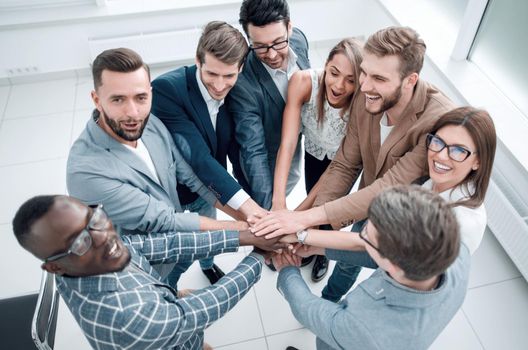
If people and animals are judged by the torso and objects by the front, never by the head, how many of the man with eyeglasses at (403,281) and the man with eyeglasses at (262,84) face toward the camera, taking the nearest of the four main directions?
1

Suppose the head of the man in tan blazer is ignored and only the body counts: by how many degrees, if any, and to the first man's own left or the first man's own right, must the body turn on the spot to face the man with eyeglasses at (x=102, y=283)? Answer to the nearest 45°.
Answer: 0° — they already face them

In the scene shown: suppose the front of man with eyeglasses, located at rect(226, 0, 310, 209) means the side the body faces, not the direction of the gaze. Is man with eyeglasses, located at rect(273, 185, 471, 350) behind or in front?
in front

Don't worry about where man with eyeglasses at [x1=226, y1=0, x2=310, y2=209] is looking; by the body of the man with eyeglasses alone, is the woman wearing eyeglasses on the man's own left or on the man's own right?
on the man's own left

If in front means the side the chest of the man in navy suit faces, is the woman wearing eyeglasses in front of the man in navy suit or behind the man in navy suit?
in front

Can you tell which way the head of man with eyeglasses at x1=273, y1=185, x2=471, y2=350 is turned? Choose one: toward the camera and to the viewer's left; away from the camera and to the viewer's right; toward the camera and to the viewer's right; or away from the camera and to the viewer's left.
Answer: away from the camera and to the viewer's left

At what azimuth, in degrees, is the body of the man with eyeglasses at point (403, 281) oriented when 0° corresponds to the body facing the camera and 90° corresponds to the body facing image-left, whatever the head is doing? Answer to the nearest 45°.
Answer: approximately 135°

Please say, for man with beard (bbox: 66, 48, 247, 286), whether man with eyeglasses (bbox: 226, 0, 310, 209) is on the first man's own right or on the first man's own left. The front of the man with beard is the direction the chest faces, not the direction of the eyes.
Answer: on the first man's own left

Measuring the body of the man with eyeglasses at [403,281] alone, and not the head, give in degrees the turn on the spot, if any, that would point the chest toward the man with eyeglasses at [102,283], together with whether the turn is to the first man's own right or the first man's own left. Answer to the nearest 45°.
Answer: approximately 45° to the first man's own left

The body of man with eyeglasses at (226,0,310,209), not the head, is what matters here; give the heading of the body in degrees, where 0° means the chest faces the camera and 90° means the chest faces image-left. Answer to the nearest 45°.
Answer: approximately 0°
